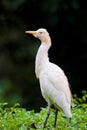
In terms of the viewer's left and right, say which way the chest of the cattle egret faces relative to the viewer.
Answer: facing to the left of the viewer
